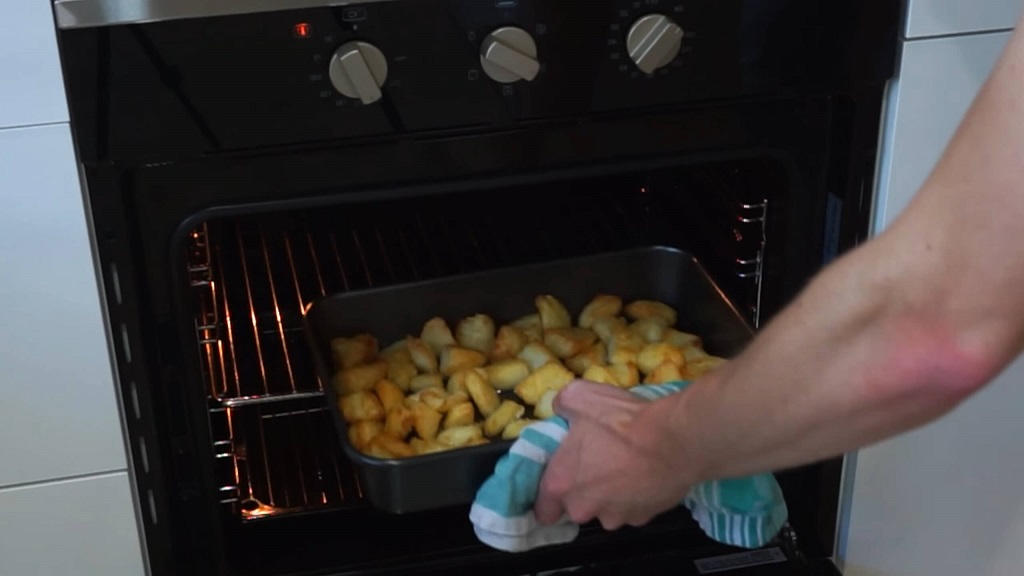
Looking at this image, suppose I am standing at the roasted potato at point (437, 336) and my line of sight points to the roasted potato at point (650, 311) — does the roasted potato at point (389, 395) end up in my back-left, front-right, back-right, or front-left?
back-right

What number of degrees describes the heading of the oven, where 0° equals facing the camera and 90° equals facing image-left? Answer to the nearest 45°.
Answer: approximately 0°
